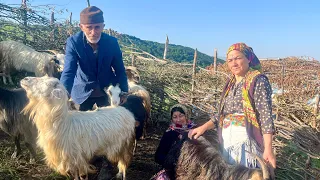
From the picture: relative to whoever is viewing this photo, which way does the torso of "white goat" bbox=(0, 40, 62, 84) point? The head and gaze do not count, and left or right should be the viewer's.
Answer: facing to the right of the viewer

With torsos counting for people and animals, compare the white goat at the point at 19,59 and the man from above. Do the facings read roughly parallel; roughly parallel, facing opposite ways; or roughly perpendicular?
roughly perpendicular

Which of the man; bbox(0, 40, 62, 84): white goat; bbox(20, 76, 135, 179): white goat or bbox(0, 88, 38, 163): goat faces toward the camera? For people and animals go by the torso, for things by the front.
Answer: the man

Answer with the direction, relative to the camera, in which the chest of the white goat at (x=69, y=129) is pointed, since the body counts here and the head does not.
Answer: to the viewer's left

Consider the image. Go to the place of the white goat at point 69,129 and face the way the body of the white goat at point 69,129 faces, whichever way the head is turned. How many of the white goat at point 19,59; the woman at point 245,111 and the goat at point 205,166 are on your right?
1

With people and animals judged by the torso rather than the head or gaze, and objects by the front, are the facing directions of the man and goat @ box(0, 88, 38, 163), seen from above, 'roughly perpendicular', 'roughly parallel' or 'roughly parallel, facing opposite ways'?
roughly perpendicular

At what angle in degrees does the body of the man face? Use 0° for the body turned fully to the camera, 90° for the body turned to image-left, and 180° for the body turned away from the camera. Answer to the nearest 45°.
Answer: approximately 0°
